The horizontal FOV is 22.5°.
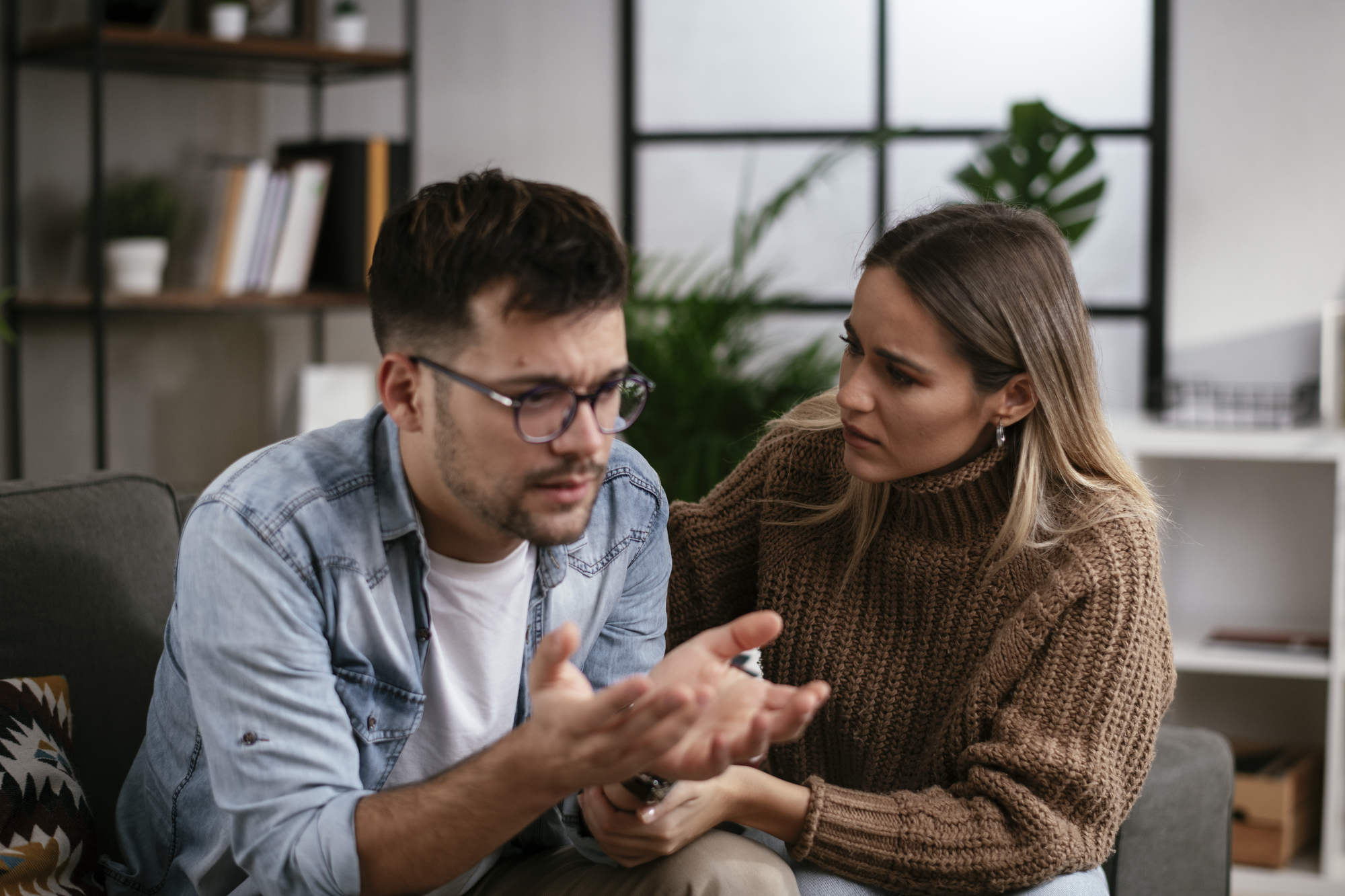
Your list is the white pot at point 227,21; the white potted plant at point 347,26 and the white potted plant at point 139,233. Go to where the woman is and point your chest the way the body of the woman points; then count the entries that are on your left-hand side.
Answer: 0

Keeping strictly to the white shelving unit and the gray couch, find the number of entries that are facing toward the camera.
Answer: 2

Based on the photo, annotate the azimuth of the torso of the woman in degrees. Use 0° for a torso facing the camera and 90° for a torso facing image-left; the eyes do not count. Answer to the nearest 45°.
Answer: approximately 45°

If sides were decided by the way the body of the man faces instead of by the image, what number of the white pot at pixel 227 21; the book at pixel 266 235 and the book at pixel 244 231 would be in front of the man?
0

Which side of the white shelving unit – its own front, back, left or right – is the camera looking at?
front

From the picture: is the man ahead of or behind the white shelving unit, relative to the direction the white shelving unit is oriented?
ahead

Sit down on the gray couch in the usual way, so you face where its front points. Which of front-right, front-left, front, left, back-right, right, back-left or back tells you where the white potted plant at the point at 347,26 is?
back

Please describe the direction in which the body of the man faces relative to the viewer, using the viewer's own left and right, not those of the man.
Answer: facing the viewer and to the right of the viewer

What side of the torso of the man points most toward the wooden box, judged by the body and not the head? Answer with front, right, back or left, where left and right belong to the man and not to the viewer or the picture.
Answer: left

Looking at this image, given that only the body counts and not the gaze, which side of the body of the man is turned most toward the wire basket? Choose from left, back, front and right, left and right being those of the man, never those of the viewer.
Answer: left

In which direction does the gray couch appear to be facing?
toward the camera

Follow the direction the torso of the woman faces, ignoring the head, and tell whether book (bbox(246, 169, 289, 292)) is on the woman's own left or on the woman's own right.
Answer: on the woman's own right

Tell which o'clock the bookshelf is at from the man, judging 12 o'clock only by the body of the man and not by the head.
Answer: The bookshelf is roughly at 7 o'clock from the man.

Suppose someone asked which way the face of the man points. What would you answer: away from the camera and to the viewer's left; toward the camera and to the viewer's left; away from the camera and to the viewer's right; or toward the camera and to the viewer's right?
toward the camera and to the viewer's right
